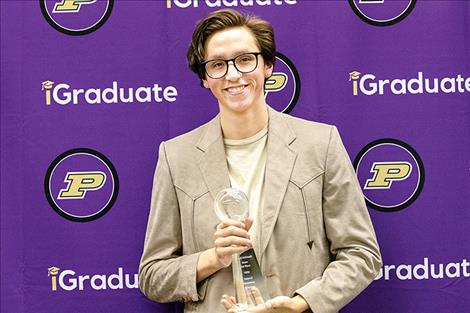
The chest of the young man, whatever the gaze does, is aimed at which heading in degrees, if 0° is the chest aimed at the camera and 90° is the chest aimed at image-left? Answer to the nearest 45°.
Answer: approximately 0°
